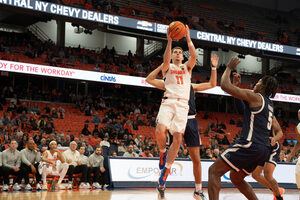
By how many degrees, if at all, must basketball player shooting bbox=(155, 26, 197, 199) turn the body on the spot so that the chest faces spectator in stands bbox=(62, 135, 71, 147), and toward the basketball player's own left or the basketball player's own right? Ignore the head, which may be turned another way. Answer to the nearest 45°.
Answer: approximately 135° to the basketball player's own right

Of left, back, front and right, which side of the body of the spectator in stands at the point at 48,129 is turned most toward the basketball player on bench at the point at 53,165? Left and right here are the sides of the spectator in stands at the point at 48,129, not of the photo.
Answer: front

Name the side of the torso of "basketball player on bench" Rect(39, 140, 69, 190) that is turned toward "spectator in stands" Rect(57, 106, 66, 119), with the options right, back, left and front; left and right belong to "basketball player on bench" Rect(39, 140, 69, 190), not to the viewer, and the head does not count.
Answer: back

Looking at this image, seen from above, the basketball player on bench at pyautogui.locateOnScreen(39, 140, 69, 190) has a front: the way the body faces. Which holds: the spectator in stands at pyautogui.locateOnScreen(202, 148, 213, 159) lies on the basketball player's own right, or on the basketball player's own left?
on the basketball player's own left

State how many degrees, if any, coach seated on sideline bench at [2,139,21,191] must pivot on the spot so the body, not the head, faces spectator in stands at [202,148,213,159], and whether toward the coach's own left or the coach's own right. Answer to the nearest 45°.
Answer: approximately 90° to the coach's own left
